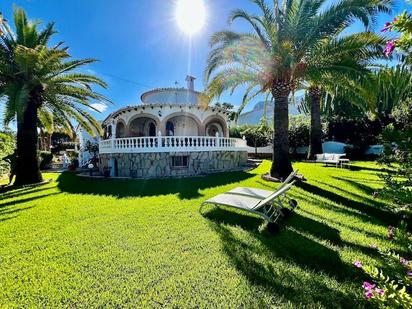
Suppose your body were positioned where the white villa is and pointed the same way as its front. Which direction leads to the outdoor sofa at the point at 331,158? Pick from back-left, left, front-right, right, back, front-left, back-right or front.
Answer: left

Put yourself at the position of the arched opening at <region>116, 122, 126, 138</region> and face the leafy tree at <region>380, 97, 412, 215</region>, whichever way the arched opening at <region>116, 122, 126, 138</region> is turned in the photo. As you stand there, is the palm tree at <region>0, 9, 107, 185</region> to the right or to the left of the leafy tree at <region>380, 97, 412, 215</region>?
right

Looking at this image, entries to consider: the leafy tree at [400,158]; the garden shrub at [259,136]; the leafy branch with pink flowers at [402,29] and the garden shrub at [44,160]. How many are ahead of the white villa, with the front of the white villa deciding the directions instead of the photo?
2

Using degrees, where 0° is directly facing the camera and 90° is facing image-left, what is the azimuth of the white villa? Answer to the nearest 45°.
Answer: approximately 0°

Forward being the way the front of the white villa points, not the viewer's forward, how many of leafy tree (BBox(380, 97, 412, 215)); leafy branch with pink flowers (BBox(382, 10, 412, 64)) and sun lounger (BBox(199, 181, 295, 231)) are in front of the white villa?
3
